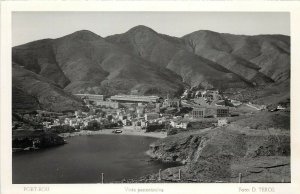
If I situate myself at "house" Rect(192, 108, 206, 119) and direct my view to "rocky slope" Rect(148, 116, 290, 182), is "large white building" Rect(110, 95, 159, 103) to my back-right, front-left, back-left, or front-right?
back-right
